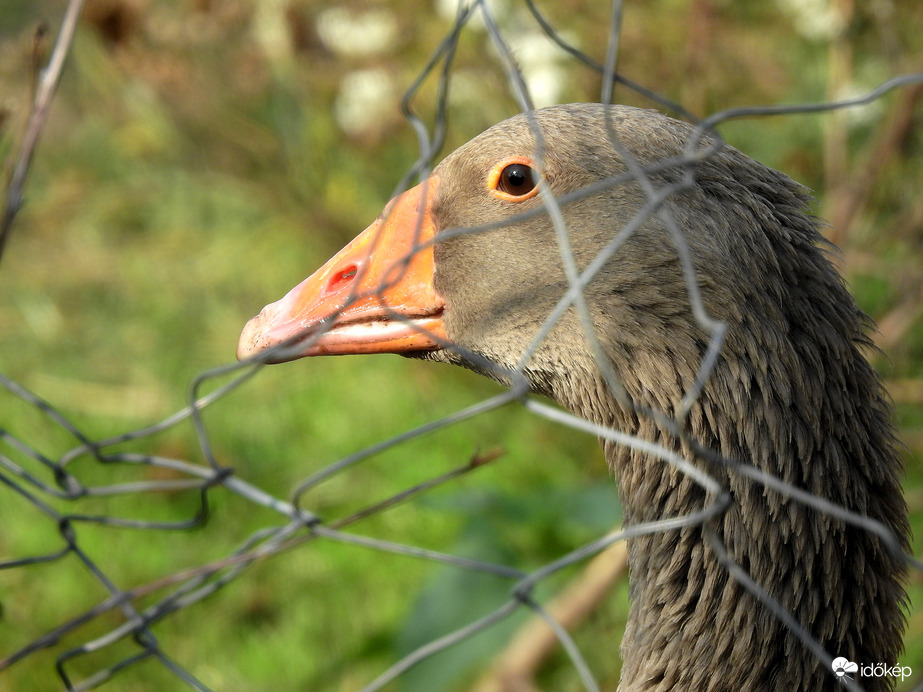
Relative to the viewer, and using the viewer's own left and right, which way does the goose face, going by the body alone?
facing to the left of the viewer
